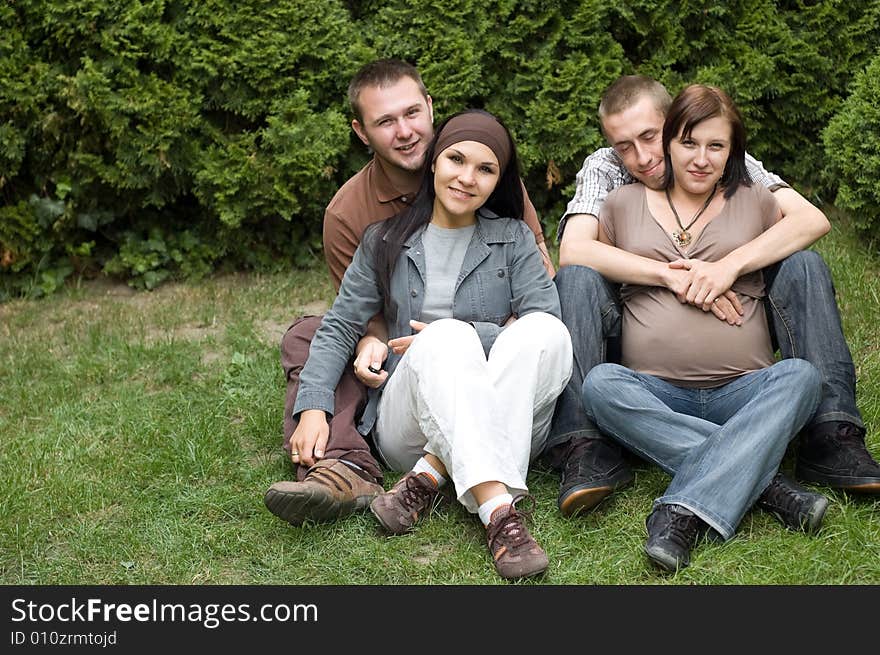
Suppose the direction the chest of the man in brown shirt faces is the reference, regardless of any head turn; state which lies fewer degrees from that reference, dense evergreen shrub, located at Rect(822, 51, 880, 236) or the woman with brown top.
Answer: the woman with brown top

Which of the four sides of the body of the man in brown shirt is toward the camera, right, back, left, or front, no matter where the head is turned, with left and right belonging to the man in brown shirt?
front

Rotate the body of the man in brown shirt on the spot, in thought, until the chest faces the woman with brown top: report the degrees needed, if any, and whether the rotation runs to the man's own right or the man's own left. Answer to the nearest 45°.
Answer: approximately 45° to the man's own left

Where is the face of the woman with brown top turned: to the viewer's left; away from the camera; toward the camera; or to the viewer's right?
toward the camera

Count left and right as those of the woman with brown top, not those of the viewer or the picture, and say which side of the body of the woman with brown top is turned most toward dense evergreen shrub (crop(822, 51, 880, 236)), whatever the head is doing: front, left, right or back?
back

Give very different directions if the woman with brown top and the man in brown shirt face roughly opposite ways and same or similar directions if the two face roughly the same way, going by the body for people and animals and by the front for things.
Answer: same or similar directions

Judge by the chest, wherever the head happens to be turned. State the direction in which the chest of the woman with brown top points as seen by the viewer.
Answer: toward the camera

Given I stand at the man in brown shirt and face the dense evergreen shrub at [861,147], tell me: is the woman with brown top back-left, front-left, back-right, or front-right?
front-right

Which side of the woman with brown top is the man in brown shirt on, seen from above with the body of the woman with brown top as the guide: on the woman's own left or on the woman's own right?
on the woman's own right

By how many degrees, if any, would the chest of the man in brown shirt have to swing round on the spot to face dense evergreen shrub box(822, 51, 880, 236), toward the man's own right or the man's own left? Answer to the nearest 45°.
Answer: approximately 135° to the man's own left

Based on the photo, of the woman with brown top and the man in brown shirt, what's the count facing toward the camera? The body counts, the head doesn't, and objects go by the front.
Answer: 2
